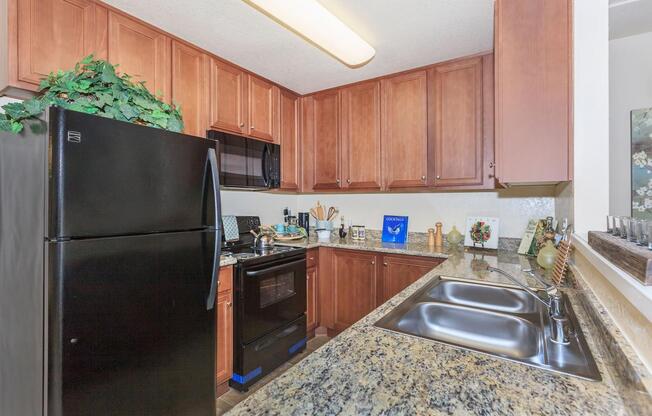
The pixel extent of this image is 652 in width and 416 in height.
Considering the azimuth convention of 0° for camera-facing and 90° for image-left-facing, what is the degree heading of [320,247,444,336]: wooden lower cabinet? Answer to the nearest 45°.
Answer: approximately 45°

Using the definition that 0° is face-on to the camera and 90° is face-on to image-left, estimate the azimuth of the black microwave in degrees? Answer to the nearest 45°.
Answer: approximately 315°

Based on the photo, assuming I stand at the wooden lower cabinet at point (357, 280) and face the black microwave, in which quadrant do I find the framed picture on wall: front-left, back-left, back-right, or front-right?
back-left

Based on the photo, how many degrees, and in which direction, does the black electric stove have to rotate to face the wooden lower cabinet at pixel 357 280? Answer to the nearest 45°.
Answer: approximately 45° to its left

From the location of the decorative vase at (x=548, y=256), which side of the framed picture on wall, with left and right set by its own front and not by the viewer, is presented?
front

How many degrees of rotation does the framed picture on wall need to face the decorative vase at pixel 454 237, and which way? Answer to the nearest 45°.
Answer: approximately 45° to its right

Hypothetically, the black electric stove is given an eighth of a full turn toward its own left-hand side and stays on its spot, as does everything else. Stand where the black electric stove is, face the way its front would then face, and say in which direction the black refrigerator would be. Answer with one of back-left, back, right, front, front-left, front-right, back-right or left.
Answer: back-right

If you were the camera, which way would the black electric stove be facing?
facing the viewer and to the right of the viewer

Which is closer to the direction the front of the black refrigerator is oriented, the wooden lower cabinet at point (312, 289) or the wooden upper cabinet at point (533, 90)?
the wooden upper cabinet

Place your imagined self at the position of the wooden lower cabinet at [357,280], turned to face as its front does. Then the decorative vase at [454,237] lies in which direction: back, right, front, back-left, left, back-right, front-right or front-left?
back-left

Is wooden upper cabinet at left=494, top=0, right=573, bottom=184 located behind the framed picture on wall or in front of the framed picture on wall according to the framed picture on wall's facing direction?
in front
